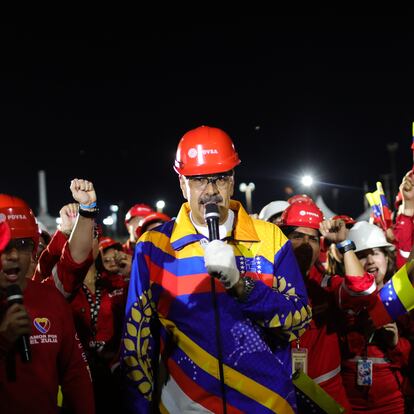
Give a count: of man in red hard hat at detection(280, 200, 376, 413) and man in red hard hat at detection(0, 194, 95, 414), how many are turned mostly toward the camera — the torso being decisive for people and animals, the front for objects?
2

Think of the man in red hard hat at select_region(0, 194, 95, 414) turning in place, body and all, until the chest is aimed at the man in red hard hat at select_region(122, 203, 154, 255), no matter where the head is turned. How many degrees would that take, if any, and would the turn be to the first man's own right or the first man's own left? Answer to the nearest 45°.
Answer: approximately 180°

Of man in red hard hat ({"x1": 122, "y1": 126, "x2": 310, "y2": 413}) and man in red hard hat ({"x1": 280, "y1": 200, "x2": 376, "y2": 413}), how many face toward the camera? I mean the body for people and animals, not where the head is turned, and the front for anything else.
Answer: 2

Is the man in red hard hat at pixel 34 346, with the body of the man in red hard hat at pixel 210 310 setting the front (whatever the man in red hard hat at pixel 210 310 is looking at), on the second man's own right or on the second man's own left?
on the second man's own right

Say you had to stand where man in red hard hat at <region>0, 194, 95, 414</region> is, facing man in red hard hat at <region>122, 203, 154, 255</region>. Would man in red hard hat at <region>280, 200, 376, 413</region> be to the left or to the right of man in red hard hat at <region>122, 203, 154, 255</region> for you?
right
